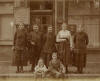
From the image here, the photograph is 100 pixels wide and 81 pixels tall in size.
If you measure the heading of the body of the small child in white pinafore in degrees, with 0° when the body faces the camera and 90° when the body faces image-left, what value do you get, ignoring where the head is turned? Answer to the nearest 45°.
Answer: approximately 0°

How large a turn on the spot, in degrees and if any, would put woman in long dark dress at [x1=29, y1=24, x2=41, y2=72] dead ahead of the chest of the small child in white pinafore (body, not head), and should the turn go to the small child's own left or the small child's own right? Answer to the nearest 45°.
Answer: approximately 180°

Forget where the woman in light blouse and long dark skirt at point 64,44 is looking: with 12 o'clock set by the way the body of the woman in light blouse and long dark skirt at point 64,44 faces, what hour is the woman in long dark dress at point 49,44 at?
the woman in long dark dress at point 49,44 is roughly at 3 o'clock from the woman in light blouse and long dark skirt at point 64,44.

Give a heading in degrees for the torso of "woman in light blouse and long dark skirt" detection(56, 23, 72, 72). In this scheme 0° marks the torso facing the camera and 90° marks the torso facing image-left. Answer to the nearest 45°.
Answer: approximately 0°

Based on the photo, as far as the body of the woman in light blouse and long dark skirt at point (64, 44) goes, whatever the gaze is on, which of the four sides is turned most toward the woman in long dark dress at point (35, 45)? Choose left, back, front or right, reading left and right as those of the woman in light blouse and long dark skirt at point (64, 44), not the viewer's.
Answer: right

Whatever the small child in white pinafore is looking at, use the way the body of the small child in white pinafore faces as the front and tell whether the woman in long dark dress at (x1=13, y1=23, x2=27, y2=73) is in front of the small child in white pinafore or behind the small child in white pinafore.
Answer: behind

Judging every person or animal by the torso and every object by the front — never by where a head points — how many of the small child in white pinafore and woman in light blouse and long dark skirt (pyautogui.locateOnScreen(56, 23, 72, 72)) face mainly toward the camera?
2

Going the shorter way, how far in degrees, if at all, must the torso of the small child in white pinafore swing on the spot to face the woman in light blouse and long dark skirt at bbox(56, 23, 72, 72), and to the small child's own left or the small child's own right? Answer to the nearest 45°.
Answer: approximately 135° to the small child's own left

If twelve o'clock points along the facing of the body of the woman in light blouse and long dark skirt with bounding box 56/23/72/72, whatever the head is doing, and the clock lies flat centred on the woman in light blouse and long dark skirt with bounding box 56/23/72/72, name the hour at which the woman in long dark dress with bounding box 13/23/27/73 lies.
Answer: the woman in long dark dress with bounding box 13/23/27/73 is roughly at 3 o'clock from the woman in light blouse and long dark skirt with bounding box 56/23/72/72.
